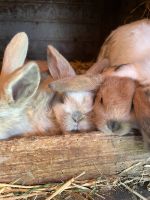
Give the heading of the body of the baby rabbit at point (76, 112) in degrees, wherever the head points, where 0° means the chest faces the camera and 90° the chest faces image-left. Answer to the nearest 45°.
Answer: approximately 0°

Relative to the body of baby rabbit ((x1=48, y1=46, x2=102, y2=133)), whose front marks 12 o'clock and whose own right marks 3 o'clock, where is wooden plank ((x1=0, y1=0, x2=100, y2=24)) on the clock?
The wooden plank is roughly at 6 o'clock from the baby rabbit.

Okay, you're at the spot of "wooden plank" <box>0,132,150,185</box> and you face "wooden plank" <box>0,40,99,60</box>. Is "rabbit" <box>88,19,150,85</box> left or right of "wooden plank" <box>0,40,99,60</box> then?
right

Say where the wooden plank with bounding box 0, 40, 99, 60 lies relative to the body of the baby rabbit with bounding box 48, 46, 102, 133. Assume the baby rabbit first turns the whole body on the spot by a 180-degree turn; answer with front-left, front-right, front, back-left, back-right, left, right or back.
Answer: front
